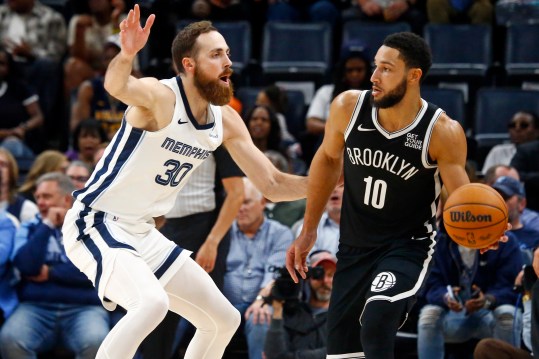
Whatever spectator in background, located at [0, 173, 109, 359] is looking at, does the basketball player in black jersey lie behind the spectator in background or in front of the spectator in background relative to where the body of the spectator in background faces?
in front

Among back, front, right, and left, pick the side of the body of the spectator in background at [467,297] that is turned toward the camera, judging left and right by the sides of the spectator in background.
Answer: front

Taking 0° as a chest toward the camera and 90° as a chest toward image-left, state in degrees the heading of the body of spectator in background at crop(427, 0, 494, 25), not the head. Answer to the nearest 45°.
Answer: approximately 0°

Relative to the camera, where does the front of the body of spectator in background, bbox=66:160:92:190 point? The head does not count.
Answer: toward the camera

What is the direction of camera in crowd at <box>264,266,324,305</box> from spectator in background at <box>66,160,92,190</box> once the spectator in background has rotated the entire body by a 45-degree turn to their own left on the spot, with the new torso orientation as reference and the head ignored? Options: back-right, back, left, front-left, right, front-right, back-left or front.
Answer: front

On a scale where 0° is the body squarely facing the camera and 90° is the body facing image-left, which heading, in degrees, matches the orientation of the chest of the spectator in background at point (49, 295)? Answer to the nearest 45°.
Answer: approximately 0°

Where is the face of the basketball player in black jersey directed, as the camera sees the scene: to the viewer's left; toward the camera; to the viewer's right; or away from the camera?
to the viewer's left

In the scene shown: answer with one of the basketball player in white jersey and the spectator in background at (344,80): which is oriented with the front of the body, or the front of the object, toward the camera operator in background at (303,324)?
the spectator in background at (344,80)

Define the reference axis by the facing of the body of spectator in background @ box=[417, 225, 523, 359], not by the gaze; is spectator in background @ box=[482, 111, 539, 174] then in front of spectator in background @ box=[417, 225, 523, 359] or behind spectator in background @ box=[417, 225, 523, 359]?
behind
